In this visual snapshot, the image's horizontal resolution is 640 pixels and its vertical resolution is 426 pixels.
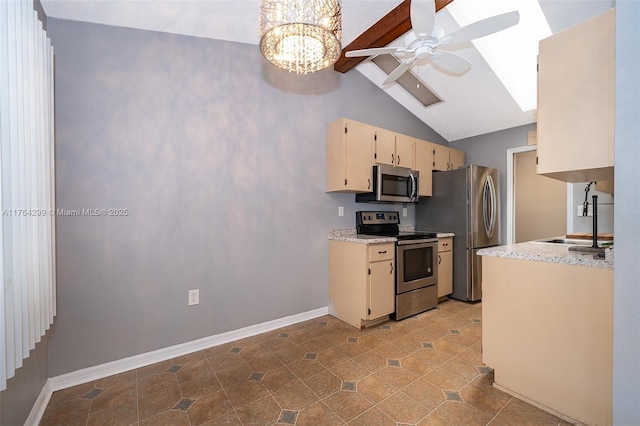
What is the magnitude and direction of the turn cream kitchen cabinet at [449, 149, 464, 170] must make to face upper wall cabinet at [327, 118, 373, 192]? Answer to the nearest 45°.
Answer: approximately 90° to its right

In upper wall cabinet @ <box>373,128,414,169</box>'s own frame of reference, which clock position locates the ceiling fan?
The ceiling fan is roughly at 1 o'clock from the upper wall cabinet.

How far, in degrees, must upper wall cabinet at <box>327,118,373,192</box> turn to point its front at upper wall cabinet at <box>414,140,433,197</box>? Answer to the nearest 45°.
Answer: approximately 90° to its left

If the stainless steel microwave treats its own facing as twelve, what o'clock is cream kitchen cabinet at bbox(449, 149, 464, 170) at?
The cream kitchen cabinet is roughly at 9 o'clock from the stainless steel microwave.

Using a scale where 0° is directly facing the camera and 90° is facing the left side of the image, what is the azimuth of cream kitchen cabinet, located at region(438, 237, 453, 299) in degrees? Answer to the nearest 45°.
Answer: approximately 315°

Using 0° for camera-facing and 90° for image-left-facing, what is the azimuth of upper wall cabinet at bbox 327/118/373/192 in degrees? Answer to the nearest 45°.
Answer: approximately 315°

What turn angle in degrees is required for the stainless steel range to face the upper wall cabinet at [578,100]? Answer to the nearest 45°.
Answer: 0° — it already faces it

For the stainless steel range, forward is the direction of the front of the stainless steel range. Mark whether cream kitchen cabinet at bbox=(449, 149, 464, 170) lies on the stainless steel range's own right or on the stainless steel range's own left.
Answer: on the stainless steel range's own left

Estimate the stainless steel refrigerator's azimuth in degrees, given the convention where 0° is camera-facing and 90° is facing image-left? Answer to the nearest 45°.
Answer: approximately 315°

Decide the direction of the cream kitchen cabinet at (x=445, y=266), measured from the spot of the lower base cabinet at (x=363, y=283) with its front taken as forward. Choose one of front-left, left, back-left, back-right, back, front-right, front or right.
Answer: left

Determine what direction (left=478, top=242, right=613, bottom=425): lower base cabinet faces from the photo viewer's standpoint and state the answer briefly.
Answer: facing away from the viewer and to the left of the viewer
